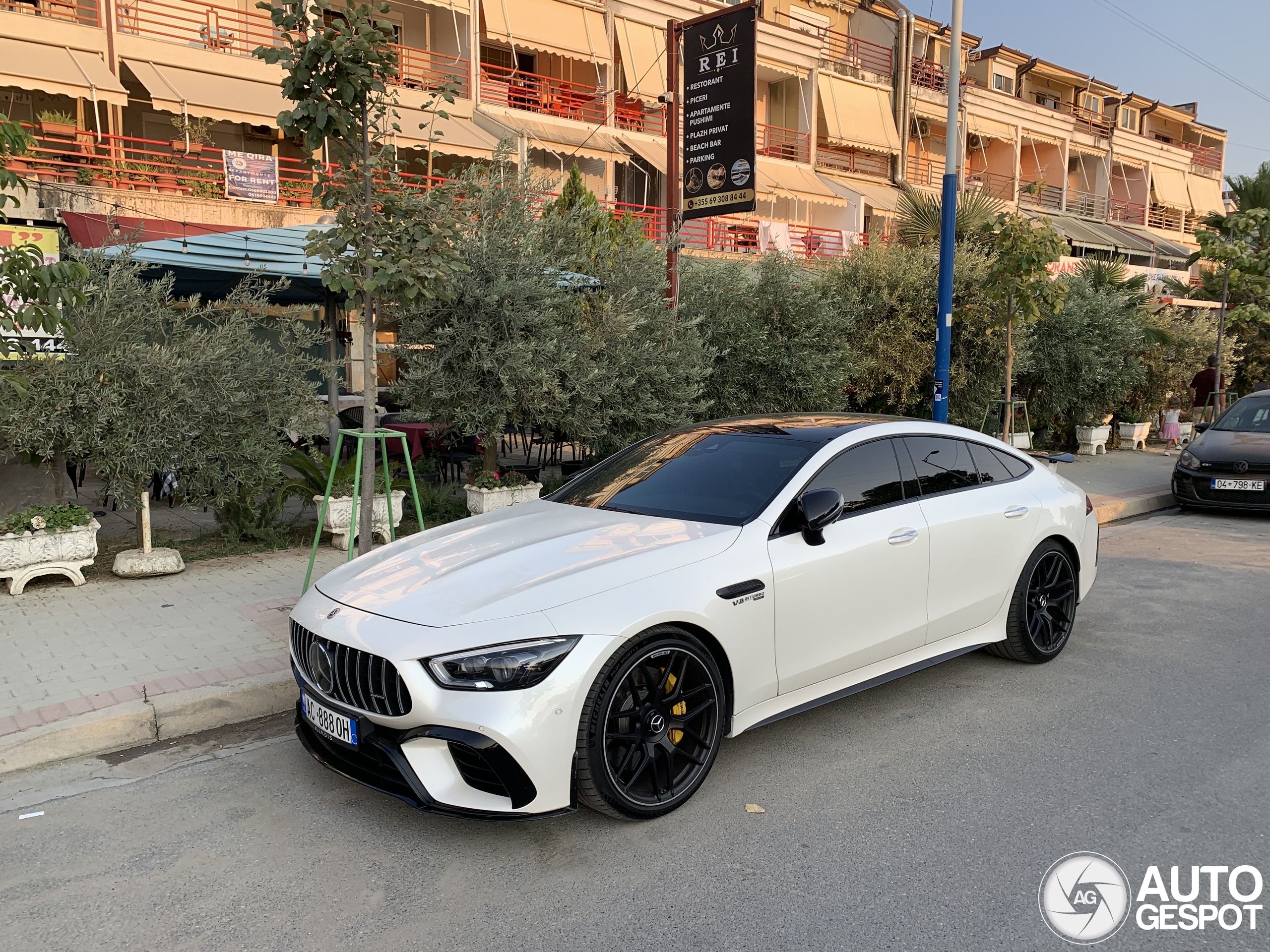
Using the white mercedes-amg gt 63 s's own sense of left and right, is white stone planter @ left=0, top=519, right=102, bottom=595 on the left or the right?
on its right

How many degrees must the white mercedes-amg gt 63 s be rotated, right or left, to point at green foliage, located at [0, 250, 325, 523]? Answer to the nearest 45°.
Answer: approximately 90° to its right

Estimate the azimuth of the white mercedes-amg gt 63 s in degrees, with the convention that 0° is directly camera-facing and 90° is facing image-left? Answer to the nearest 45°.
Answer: approximately 45°

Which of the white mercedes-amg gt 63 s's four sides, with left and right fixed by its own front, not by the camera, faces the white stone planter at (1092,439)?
back

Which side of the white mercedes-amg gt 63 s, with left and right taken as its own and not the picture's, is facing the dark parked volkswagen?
back

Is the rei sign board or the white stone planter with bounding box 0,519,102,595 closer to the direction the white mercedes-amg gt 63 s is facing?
the white stone planter

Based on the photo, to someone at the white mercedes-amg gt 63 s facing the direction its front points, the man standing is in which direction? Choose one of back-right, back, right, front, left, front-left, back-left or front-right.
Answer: back

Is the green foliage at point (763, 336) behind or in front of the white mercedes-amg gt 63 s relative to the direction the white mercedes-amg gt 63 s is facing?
behind
